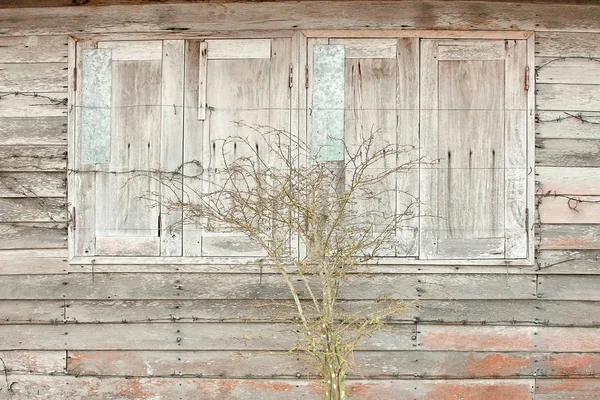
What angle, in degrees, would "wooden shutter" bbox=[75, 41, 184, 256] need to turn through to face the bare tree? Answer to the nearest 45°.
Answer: approximately 90° to its left

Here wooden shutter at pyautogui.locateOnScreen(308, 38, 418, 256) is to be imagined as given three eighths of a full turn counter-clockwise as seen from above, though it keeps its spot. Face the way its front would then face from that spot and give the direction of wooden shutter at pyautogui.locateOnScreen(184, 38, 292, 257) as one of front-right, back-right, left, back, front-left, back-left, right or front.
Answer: back-left

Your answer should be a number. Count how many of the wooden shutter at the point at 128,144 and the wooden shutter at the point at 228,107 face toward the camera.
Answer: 2

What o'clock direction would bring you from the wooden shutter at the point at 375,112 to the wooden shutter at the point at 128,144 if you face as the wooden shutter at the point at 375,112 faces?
the wooden shutter at the point at 128,144 is roughly at 3 o'clock from the wooden shutter at the point at 375,112.

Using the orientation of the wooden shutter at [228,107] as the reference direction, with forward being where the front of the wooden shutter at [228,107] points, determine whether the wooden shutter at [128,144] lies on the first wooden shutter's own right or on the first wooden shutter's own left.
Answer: on the first wooden shutter's own right

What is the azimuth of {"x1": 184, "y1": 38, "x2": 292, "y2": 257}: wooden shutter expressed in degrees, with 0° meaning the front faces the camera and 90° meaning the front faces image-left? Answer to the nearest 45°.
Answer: approximately 0°

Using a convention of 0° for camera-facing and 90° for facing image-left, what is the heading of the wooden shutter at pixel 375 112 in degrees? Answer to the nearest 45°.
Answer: approximately 0°
